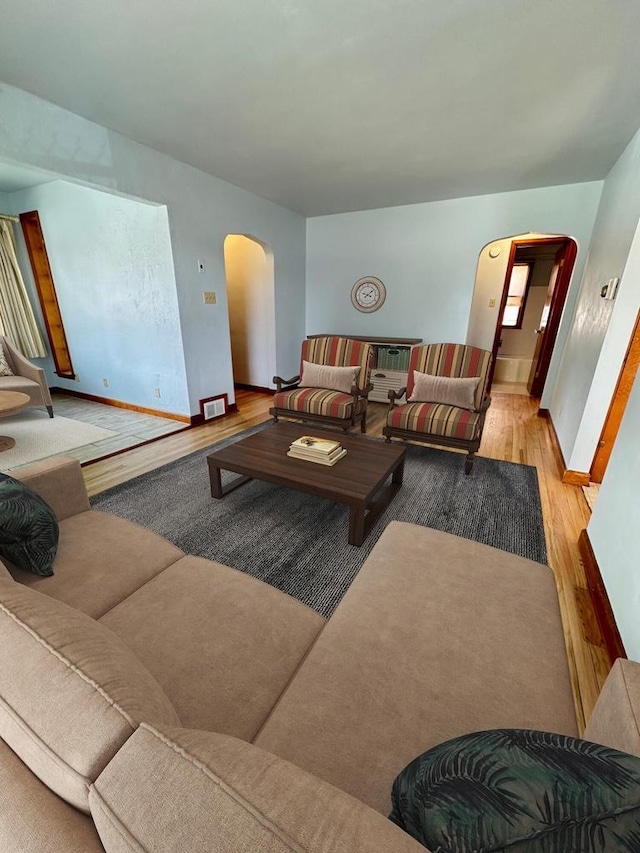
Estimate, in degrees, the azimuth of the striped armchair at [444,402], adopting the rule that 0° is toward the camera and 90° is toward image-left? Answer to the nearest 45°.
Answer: approximately 45°

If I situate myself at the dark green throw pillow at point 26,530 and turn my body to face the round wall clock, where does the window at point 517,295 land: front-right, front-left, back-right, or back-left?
front-right

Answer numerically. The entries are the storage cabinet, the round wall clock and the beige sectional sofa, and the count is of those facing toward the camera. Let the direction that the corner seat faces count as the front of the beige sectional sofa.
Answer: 2

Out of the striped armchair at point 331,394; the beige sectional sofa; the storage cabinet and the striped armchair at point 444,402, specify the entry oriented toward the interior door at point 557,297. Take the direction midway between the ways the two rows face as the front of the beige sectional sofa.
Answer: the beige sectional sofa

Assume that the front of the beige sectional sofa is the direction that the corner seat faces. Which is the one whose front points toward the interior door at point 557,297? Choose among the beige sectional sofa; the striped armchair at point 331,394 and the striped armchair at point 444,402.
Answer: the beige sectional sofa

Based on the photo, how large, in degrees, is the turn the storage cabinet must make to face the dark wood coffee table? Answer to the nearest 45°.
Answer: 0° — it already faces it

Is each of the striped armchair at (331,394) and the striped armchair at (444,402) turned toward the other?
no

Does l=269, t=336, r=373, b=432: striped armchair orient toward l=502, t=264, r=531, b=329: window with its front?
no

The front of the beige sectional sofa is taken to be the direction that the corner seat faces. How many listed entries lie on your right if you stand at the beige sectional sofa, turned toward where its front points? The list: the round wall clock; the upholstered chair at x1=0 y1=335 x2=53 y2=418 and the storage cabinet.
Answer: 0

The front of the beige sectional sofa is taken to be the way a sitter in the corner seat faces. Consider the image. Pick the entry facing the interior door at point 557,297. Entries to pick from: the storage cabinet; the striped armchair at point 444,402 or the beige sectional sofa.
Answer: the beige sectional sofa

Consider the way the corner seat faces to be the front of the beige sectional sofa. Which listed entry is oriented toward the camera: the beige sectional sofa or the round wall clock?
the round wall clock

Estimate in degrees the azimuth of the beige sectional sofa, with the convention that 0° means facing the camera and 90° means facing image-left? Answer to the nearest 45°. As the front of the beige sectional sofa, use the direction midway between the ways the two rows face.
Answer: approximately 225°

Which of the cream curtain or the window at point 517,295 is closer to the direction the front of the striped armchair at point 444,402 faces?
the cream curtain

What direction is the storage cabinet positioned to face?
toward the camera

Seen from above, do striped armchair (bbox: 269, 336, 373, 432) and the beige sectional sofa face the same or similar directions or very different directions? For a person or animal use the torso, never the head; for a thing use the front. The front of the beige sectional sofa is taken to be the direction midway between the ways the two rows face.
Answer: very different directions

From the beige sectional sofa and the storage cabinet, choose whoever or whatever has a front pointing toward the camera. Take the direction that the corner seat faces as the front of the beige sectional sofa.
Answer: the storage cabinet

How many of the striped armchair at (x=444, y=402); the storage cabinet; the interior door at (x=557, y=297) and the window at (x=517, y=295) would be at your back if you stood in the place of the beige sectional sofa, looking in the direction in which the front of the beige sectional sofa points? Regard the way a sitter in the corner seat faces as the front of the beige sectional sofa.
0

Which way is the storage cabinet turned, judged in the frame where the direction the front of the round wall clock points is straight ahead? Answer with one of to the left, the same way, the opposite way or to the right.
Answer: the same way

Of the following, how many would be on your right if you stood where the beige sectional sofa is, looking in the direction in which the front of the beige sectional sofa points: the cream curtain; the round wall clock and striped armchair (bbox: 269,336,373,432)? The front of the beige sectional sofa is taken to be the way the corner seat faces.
0

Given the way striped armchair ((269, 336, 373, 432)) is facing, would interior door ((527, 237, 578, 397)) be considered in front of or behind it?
behind

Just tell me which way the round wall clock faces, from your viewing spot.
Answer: facing the viewer

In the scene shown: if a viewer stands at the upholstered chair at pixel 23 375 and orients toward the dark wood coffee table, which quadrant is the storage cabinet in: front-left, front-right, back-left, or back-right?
front-left

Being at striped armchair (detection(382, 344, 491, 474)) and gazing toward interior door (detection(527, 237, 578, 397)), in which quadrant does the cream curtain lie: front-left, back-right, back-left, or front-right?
back-left
